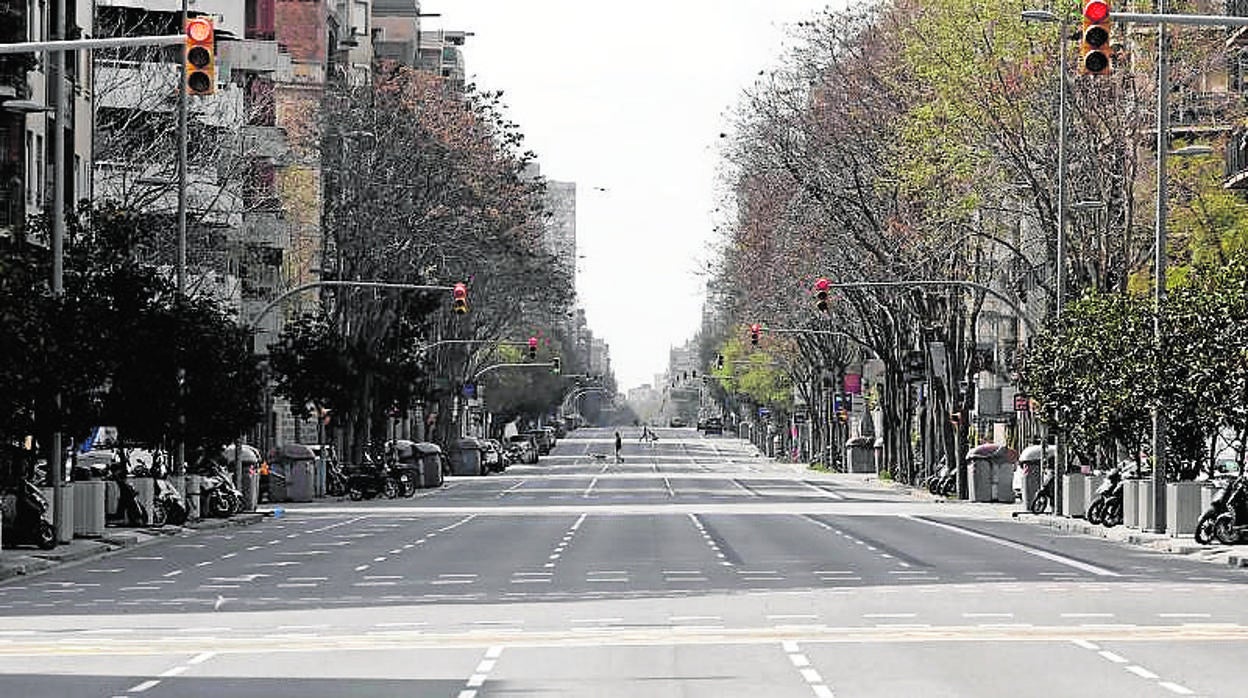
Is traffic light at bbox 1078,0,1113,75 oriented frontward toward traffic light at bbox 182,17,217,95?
no

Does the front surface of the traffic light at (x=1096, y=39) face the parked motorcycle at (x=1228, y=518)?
no

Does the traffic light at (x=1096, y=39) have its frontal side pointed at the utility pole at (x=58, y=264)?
no

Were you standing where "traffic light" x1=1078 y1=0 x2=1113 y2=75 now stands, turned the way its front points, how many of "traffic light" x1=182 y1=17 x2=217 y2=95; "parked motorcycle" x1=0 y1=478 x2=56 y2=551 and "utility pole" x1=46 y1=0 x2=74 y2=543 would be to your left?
0

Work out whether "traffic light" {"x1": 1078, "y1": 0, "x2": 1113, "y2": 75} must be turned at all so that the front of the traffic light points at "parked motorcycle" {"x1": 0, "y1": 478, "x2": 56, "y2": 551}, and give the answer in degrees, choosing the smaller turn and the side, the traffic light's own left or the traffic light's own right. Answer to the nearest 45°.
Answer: approximately 135° to the traffic light's own right

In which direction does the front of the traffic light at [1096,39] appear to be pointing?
toward the camera

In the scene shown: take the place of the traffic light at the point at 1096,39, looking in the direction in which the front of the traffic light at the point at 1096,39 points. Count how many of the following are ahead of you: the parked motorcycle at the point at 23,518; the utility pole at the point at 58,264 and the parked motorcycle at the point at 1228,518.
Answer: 0
